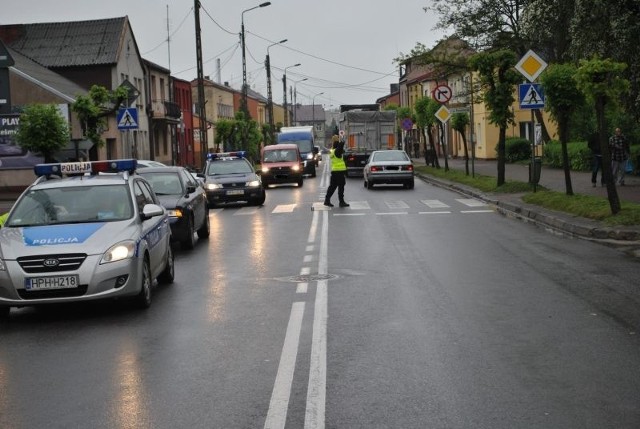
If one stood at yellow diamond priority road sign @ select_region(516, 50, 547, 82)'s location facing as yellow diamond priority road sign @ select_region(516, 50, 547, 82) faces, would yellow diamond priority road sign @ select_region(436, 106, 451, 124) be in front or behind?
behind

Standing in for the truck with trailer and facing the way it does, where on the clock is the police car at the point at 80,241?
The police car is roughly at 6 o'clock from the truck with trailer.

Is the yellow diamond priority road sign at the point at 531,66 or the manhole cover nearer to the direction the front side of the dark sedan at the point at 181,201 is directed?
the manhole cover

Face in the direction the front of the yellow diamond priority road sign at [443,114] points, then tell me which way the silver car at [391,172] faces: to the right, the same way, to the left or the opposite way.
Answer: the opposite way

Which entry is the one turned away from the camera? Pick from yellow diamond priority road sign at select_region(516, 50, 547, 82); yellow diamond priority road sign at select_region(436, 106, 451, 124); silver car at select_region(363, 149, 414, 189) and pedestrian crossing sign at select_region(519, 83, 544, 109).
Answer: the silver car

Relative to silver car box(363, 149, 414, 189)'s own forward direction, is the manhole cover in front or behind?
behind

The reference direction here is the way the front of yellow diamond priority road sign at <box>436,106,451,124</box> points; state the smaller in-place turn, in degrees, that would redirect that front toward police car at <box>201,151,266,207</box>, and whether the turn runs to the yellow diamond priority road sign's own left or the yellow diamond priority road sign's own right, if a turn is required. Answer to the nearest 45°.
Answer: approximately 45° to the yellow diamond priority road sign's own right

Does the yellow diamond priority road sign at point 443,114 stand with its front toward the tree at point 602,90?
yes

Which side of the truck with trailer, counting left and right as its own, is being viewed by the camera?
back

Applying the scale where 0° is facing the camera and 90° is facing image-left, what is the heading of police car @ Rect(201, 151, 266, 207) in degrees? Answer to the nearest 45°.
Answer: approximately 0°

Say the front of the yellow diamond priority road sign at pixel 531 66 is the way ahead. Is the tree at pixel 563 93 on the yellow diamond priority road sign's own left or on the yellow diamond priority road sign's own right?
on the yellow diamond priority road sign's own left

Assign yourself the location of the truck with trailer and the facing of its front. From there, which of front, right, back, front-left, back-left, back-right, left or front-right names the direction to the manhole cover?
back

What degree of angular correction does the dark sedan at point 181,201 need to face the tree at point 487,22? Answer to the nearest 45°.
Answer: approximately 180°

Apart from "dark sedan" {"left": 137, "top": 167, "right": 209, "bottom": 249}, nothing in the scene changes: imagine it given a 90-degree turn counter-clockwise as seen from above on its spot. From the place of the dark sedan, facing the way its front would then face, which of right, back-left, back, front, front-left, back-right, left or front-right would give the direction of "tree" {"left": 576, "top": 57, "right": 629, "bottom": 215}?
front-left

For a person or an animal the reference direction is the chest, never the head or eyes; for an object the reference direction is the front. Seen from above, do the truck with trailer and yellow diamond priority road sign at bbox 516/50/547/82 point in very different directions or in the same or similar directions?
very different directions
